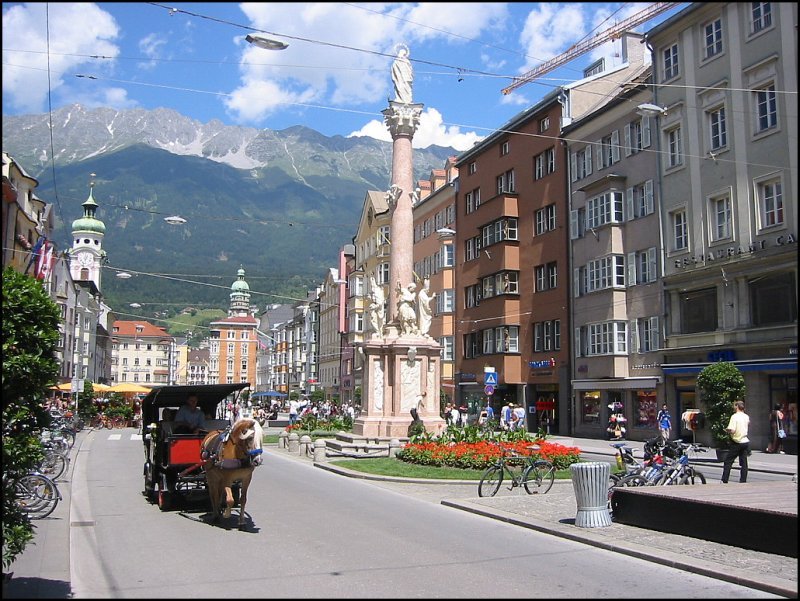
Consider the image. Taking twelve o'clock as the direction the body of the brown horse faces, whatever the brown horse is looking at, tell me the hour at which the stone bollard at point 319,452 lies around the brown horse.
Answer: The stone bollard is roughly at 8 o'clock from the brown horse.

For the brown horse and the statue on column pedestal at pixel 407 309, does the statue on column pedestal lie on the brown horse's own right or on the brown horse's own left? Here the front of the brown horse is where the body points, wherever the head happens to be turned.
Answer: on the brown horse's own left

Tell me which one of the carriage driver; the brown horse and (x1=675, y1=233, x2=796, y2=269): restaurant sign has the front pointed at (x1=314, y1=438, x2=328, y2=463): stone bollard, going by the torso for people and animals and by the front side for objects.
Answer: the restaurant sign

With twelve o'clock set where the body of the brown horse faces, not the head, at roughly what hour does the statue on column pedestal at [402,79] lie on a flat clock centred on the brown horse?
The statue on column pedestal is roughly at 8 o'clock from the brown horse.

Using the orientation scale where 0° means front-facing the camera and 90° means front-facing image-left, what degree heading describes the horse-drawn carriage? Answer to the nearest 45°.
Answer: approximately 315°

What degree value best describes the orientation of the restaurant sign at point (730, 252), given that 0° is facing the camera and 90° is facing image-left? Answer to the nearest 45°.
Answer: approximately 45°

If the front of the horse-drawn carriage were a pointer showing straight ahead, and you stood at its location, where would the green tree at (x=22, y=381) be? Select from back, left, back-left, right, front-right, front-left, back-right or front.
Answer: front-right

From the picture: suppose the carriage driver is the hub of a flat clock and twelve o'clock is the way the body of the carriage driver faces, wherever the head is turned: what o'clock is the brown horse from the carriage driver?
The brown horse is roughly at 1 o'clock from the carriage driver.

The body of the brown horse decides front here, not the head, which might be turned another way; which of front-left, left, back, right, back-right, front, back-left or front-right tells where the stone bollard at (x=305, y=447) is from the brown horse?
back-left
